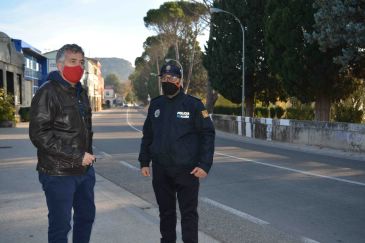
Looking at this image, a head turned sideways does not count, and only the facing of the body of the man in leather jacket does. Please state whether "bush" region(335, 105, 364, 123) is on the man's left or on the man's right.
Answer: on the man's left

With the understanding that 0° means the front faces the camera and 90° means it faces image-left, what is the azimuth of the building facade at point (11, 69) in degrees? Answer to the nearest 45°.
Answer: approximately 315°

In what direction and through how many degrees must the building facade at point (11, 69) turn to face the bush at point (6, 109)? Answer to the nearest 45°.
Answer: approximately 45° to its right

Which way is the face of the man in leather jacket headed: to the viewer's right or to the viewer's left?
to the viewer's right

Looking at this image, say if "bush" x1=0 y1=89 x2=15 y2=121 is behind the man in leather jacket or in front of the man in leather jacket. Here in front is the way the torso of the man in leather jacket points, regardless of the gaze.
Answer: behind
